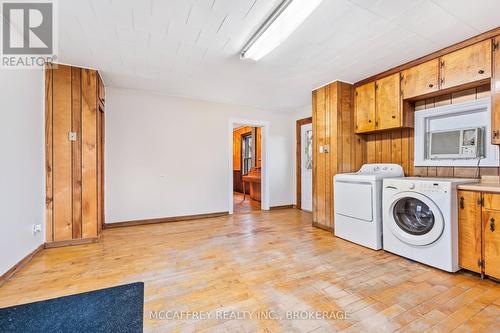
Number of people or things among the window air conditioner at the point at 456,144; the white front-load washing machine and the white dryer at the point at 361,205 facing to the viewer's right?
0

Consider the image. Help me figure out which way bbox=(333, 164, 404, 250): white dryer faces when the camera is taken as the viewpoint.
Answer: facing the viewer and to the left of the viewer

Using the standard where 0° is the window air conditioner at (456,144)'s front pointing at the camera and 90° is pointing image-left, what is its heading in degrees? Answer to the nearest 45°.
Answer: approximately 45°

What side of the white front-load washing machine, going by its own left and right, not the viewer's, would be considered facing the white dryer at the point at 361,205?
right

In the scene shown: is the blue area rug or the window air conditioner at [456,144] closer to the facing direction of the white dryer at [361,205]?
the blue area rug

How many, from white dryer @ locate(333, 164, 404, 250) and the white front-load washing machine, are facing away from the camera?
0

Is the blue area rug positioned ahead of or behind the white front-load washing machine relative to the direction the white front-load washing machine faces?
ahead
